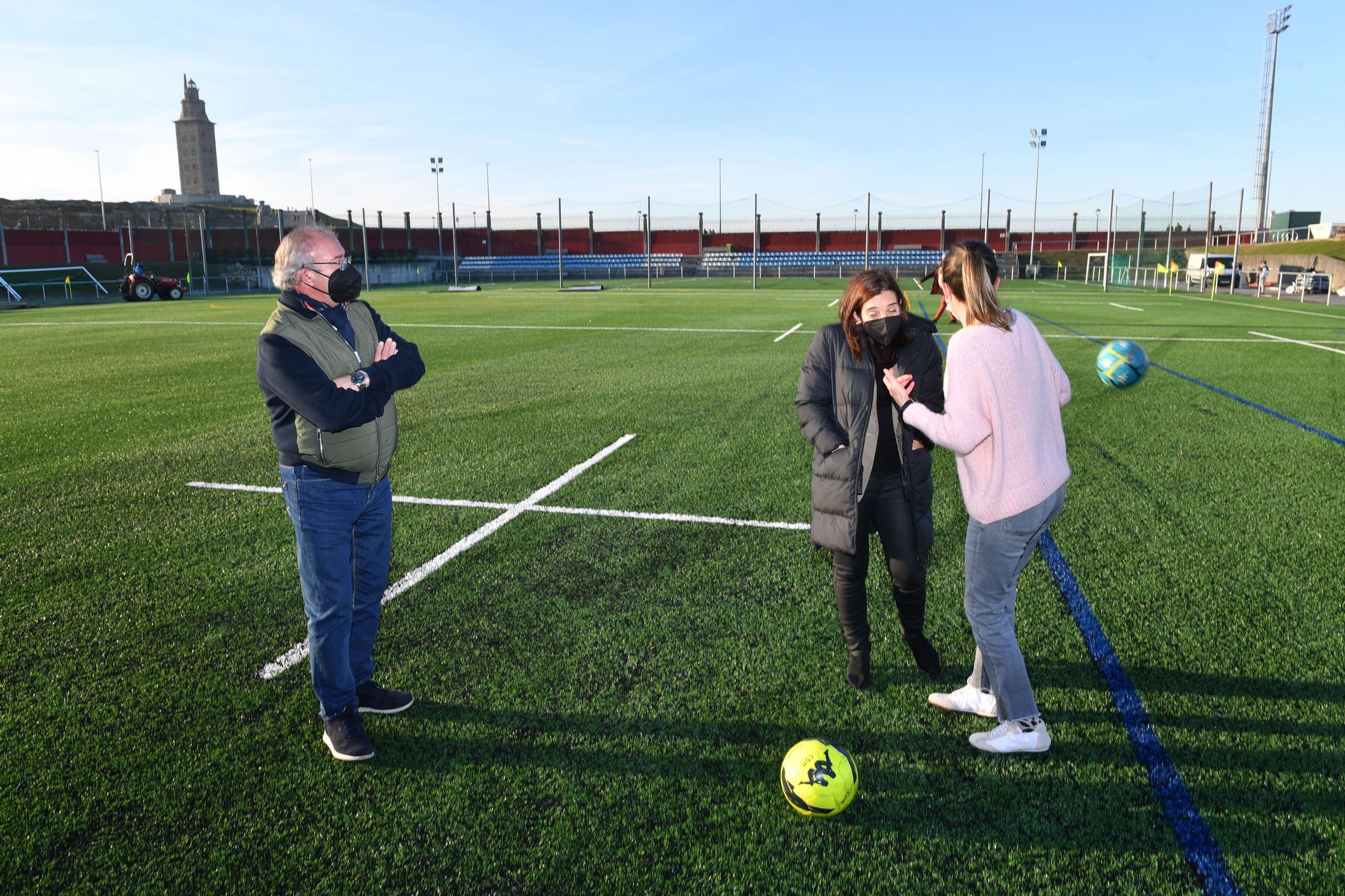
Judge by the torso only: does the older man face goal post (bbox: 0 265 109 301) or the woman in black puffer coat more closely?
the woman in black puffer coat

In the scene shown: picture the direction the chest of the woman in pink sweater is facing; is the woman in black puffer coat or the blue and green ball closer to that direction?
the woman in black puffer coat

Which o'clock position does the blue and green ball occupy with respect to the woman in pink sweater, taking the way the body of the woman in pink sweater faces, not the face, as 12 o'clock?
The blue and green ball is roughly at 2 o'clock from the woman in pink sweater.

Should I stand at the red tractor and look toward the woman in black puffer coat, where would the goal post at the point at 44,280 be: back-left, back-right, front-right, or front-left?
back-right

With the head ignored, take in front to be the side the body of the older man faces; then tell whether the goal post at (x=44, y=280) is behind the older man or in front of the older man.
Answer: behind

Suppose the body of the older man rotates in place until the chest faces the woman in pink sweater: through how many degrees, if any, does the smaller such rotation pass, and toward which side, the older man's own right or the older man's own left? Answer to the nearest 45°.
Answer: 0° — they already face them

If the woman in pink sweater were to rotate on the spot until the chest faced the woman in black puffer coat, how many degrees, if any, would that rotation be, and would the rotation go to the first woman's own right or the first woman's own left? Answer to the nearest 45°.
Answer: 0° — they already face them

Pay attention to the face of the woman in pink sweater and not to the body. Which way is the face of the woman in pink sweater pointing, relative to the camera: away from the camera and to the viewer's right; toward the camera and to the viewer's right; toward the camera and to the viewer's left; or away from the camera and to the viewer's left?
away from the camera and to the viewer's left

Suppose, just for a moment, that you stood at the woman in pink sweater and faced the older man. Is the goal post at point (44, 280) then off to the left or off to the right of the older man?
right

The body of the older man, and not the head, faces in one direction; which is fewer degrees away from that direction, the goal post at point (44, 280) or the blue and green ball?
the blue and green ball

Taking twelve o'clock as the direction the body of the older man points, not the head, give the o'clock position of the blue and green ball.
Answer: The blue and green ball is roughly at 10 o'clock from the older man.

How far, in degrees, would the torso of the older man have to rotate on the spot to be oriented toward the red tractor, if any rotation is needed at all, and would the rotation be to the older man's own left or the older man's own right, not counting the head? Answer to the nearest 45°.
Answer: approximately 135° to the older man's own left

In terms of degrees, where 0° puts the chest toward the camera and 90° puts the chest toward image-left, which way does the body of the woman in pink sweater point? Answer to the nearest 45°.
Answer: approximately 135°

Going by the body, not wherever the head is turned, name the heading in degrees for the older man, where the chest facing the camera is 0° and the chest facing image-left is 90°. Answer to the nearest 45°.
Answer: approximately 315°
